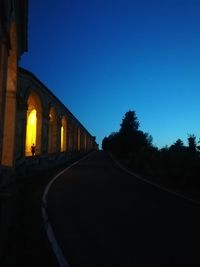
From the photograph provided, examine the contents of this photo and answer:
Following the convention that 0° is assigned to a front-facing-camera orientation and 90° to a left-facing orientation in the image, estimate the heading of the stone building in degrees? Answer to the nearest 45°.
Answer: approximately 270°
